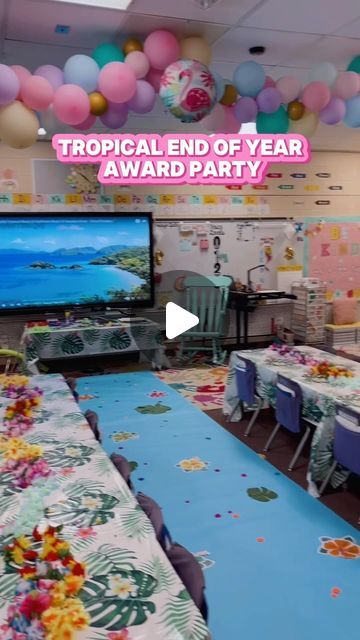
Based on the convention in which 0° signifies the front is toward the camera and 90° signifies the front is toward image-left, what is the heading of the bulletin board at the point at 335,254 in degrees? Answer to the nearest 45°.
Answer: approximately 0°

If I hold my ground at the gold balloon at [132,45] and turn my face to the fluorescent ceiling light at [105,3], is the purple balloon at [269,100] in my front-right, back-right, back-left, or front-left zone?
back-left

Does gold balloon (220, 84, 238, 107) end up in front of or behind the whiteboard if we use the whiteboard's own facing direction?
in front

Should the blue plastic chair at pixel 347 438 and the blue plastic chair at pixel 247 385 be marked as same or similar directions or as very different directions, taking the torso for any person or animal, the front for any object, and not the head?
same or similar directions

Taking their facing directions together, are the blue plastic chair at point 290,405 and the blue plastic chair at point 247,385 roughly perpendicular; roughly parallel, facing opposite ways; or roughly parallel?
roughly parallel

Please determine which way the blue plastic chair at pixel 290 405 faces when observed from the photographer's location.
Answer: facing away from the viewer and to the right of the viewer

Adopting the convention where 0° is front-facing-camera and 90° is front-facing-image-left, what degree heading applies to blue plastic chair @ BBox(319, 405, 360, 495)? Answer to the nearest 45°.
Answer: approximately 225°

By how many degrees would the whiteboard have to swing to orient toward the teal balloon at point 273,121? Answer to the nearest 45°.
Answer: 0° — it already faces it

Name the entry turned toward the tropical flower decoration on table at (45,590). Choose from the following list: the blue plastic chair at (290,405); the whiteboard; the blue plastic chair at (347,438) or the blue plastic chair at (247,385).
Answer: the whiteboard

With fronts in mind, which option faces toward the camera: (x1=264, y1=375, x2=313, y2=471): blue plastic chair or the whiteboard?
the whiteboard

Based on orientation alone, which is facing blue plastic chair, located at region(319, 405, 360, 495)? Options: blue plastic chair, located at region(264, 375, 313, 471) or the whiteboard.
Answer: the whiteboard

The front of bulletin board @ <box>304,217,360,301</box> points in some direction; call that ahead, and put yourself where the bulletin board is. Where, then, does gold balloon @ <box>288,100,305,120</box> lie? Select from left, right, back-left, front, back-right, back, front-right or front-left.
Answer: front

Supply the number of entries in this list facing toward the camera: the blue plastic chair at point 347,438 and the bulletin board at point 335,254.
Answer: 1

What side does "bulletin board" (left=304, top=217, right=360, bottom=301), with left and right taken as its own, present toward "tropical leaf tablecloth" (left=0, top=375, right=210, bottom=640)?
front

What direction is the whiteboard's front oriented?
toward the camera

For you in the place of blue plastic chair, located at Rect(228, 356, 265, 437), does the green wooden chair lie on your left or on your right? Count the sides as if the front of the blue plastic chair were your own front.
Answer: on your left

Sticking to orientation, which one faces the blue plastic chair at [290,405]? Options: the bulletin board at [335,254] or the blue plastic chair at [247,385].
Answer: the bulletin board
